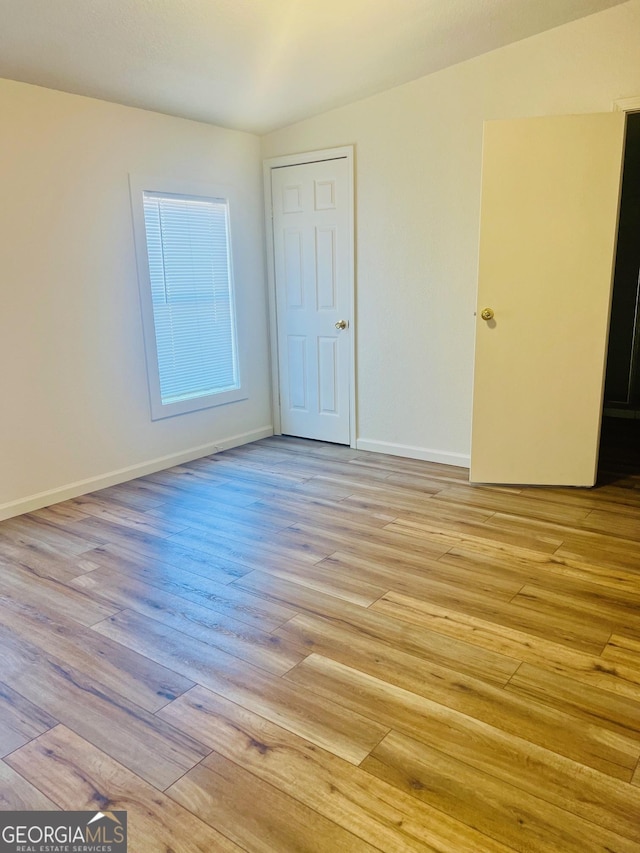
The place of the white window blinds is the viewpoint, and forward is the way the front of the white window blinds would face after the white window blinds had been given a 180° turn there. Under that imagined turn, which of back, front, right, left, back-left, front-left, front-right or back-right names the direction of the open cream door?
back

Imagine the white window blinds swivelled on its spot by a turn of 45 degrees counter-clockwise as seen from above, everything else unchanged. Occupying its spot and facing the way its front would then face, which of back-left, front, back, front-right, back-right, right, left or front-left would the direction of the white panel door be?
front

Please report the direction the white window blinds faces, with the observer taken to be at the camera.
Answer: facing the viewer and to the right of the viewer
